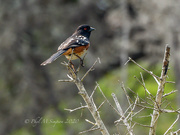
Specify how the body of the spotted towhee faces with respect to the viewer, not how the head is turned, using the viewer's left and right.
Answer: facing to the right of the viewer
